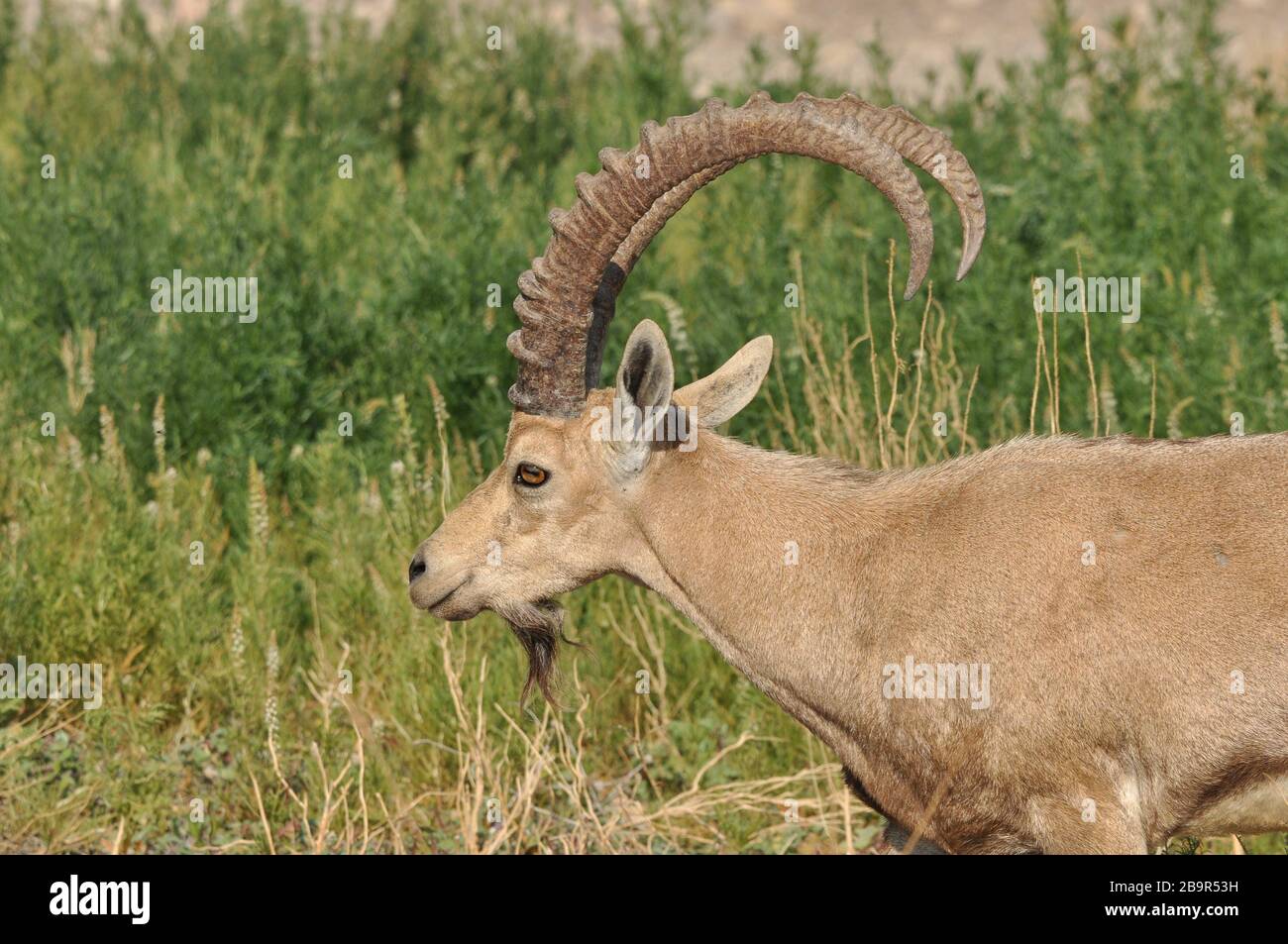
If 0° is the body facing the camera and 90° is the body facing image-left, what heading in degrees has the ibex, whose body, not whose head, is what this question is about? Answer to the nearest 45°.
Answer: approximately 90°
